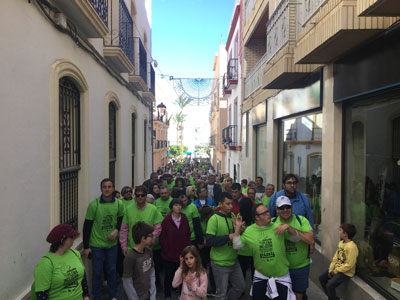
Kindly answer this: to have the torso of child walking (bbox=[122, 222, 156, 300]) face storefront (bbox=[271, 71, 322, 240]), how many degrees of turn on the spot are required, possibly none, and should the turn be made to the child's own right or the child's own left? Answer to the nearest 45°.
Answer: approximately 90° to the child's own left

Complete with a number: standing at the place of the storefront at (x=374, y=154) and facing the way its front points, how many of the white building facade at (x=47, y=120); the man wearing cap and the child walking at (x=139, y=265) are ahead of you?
3

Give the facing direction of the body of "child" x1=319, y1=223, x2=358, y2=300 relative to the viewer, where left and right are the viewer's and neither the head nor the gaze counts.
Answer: facing the viewer and to the left of the viewer

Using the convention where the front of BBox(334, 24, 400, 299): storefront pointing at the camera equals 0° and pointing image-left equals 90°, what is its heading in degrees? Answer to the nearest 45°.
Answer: approximately 45°

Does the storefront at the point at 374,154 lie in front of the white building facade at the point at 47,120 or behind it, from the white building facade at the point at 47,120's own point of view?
in front

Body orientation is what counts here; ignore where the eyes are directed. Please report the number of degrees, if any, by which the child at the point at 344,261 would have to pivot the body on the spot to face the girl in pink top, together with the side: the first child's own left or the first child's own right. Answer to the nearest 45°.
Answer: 0° — they already face them

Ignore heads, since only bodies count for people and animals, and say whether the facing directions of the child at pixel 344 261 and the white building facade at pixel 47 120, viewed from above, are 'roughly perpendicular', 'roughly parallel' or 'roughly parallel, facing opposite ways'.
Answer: roughly parallel, facing opposite ways

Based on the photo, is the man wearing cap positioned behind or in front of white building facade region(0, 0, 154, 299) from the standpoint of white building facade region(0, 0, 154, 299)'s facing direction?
in front

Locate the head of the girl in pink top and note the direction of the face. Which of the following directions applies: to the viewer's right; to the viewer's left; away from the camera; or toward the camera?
toward the camera

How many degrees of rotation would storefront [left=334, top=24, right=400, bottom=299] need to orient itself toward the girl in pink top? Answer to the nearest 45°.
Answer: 0° — it already faces them

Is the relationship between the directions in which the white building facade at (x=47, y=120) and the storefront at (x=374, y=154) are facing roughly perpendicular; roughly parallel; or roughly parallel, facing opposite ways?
roughly parallel, facing opposite ways

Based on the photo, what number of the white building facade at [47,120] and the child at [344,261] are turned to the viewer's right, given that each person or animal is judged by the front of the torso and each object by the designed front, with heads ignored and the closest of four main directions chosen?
1

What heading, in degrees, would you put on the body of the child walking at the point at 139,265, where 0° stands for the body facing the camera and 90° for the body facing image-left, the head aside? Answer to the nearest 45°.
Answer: approximately 315°

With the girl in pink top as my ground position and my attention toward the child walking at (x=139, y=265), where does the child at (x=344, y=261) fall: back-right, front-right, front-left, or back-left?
back-right

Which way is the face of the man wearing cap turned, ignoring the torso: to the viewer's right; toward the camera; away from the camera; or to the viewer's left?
toward the camera
